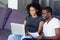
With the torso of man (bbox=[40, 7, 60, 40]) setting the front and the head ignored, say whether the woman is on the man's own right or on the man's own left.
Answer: on the man's own right

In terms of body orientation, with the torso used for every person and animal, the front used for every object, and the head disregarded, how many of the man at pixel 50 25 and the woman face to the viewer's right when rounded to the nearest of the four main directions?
0

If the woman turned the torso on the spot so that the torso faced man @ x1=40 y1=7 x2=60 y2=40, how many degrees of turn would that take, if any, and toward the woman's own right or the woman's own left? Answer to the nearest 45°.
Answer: approximately 90° to the woman's own left

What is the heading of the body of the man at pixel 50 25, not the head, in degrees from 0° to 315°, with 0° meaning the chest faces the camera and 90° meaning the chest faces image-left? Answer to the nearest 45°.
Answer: approximately 45°
